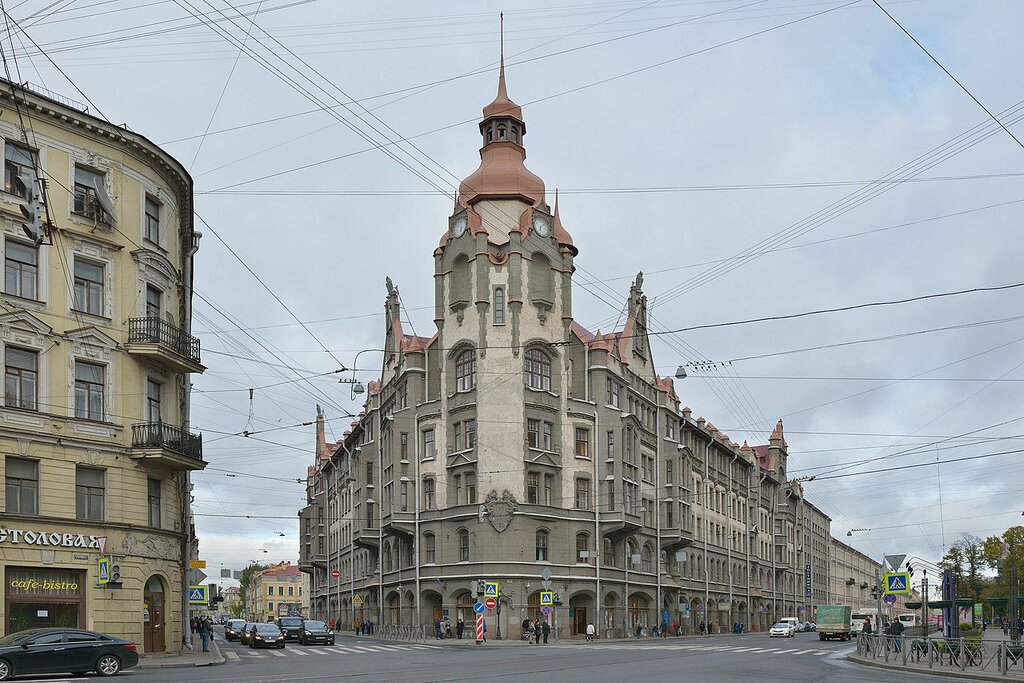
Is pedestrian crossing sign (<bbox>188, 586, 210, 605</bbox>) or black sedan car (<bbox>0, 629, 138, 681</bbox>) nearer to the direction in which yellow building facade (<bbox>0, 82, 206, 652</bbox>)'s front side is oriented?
the black sedan car

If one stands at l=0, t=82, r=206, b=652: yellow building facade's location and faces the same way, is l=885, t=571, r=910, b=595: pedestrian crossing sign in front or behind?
in front

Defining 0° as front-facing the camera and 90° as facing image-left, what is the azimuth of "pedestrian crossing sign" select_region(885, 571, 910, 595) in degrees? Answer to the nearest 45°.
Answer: approximately 0°

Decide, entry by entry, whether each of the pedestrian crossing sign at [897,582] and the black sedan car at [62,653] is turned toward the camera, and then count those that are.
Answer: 1

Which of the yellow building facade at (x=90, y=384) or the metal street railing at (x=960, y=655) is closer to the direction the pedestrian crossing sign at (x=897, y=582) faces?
the metal street railing

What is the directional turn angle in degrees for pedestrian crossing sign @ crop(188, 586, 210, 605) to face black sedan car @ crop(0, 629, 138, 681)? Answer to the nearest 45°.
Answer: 0° — it already faces it
